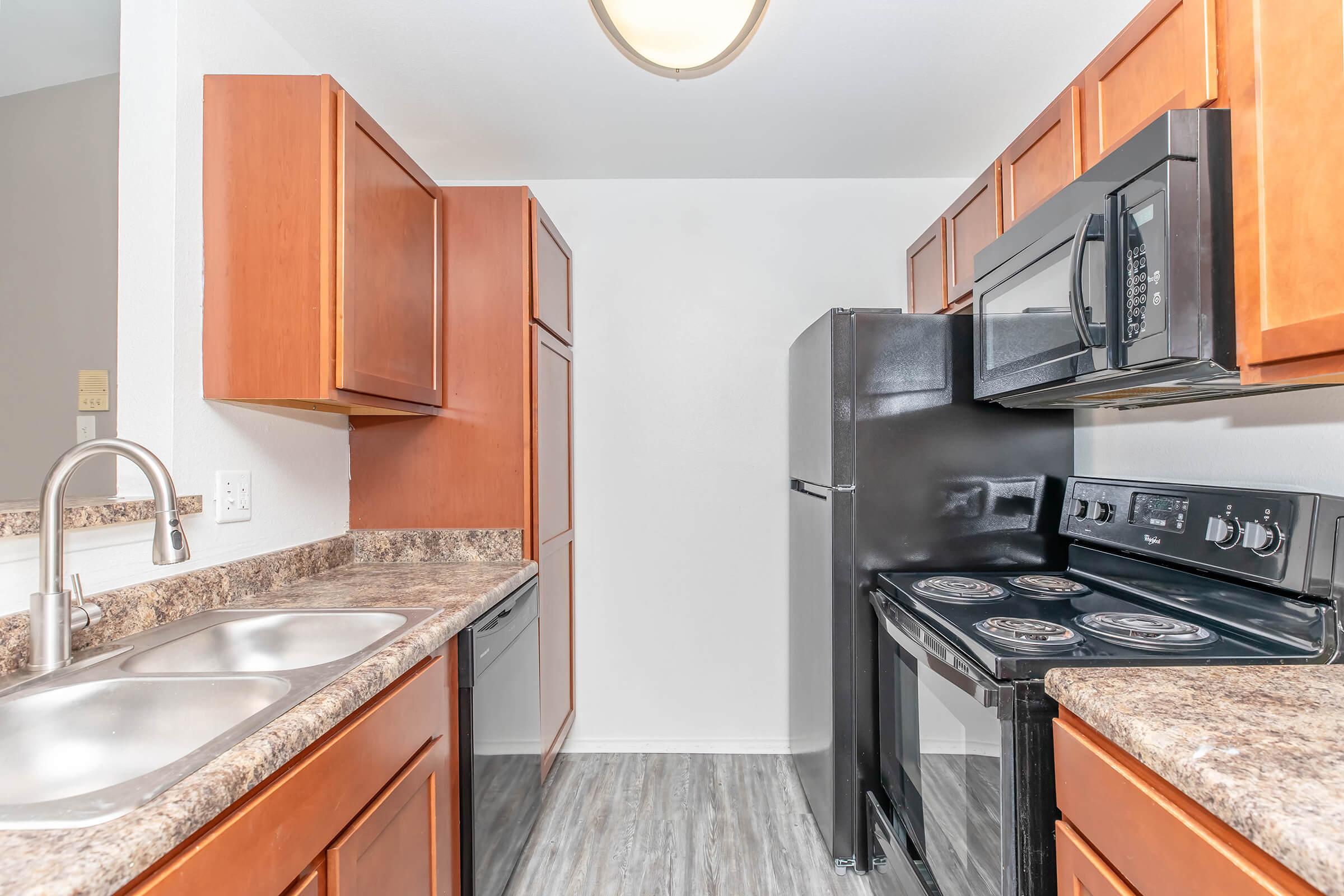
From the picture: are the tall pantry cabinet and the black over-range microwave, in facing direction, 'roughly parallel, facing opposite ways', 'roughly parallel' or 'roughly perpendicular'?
roughly parallel, facing opposite ways

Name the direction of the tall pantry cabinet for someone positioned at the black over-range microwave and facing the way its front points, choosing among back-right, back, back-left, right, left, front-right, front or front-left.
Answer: front-right

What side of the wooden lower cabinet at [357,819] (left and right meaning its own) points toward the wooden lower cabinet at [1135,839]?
front

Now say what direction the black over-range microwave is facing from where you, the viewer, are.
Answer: facing the viewer and to the left of the viewer

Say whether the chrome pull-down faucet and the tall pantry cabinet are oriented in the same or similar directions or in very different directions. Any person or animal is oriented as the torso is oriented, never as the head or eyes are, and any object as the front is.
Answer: same or similar directions

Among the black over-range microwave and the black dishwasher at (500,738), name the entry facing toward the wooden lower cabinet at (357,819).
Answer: the black over-range microwave

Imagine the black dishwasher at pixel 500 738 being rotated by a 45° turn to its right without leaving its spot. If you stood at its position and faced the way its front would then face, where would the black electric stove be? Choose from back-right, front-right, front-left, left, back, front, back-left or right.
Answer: front

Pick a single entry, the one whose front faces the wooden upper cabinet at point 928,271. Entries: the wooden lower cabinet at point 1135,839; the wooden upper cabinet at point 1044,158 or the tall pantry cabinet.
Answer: the tall pantry cabinet

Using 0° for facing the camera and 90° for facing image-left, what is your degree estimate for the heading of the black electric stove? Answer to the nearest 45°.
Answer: approximately 45°

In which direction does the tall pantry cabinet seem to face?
to the viewer's right

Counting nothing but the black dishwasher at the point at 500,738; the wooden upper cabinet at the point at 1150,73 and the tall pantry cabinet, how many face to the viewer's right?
2

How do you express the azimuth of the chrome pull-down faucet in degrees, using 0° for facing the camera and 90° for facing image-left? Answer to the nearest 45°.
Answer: approximately 315°

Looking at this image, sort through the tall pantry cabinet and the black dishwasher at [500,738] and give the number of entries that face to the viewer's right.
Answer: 2

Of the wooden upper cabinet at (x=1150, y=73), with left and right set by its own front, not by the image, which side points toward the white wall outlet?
front

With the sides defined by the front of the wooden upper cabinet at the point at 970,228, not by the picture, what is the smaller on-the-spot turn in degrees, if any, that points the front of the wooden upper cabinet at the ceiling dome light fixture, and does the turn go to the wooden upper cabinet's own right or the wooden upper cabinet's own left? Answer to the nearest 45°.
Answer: approximately 45° to the wooden upper cabinet's own left

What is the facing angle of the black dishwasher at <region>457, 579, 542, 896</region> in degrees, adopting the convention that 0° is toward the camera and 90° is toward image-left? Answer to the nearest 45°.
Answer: approximately 270°
